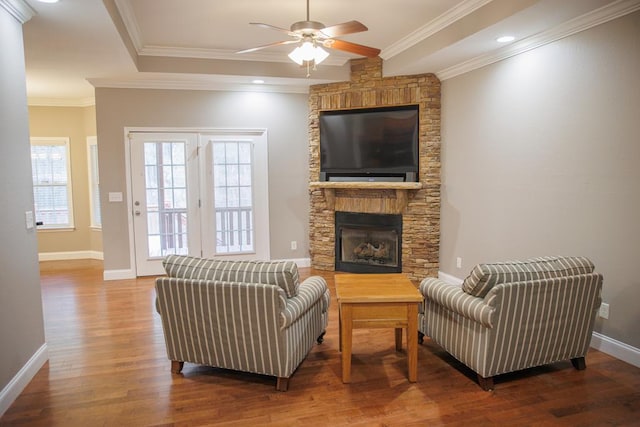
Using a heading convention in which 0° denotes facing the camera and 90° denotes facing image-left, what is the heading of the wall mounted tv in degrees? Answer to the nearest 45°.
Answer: approximately 45°

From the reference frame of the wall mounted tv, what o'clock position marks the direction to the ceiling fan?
The ceiling fan is roughly at 11 o'clock from the wall mounted tv.

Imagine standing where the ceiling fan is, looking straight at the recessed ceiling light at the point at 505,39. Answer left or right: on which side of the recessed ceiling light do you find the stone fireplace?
left

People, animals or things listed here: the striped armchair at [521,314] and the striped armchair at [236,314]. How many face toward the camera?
0

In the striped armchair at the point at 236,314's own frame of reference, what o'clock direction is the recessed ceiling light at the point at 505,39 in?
The recessed ceiling light is roughly at 1 o'clock from the striped armchair.

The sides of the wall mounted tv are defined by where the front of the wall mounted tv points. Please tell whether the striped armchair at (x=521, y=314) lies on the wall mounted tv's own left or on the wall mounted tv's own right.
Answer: on the wall mounted tv's own left

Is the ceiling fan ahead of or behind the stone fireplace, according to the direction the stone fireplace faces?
ahead

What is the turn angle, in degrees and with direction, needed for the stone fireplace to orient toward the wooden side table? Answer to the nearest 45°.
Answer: approximately 45° to its left

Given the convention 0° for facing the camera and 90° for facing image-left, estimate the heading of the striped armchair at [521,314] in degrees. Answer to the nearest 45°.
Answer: approximately 135°

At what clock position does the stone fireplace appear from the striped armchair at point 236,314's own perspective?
The stone fireplace is roughly at 12 o'clock from the striped armchair.

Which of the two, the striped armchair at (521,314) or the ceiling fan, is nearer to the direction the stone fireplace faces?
the ceiling fan

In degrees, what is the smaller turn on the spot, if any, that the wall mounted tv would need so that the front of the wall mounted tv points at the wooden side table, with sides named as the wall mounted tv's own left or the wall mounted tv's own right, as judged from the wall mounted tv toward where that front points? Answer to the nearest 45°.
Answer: approximately 45° to the wall mounted tv's own left

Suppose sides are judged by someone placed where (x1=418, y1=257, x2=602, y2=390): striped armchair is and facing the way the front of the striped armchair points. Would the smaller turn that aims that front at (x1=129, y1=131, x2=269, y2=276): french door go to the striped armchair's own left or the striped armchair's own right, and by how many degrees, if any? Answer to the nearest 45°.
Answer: approximately 45° to the striped armchair's own left

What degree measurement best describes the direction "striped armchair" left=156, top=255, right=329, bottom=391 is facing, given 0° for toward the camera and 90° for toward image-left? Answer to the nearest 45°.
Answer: approximately 225°
